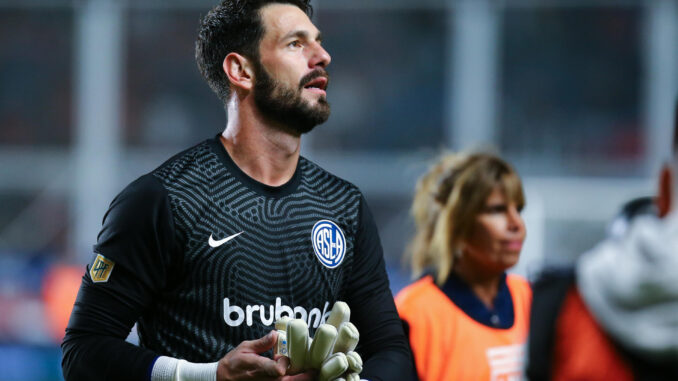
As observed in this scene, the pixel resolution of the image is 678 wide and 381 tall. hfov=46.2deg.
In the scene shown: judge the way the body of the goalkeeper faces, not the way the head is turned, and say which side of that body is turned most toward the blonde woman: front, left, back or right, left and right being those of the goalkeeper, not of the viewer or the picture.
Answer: left

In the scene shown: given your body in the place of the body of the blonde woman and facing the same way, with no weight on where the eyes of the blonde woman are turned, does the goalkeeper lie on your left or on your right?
on your right

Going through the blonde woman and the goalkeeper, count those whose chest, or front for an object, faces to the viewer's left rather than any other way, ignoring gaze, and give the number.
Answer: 0

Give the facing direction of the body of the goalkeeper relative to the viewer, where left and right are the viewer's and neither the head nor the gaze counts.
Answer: facing the viewer and to the right of the viewer
